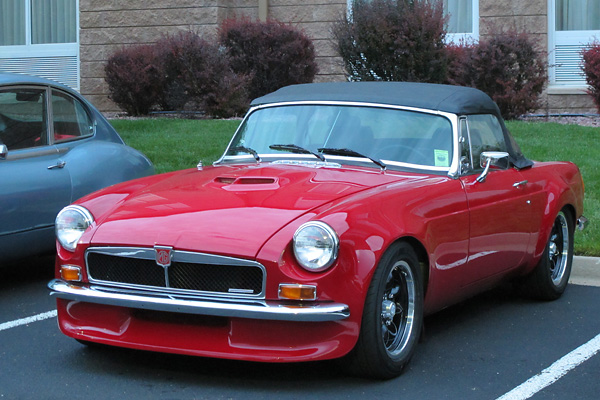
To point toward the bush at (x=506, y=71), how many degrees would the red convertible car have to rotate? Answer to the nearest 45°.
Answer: approximately 135° to its right

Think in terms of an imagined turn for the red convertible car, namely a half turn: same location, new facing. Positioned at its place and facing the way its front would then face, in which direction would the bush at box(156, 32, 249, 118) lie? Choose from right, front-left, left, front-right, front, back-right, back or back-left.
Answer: front-left

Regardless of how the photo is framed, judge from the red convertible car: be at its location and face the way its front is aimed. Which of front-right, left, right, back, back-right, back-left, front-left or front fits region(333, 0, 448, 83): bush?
back-right

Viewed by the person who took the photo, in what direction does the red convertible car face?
facing the viewer and to the left of the viewer

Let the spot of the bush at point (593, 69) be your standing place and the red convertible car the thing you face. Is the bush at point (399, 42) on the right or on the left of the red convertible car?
right

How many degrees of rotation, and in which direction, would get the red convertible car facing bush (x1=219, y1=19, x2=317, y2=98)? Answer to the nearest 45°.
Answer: approximately 135° to its right
